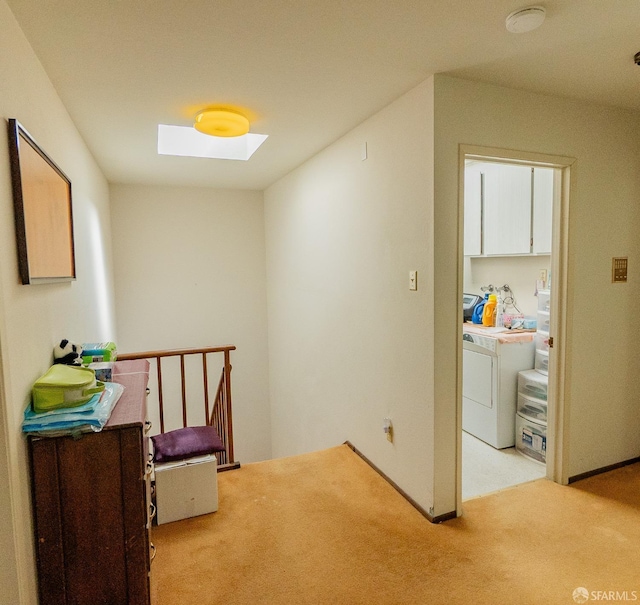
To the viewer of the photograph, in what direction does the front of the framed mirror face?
facing to the right of the viewer

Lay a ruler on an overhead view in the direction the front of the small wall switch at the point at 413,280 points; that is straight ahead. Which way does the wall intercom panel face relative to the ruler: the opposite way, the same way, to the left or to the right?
to the left

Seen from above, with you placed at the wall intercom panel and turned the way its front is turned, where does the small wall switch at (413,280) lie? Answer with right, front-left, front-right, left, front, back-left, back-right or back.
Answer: right

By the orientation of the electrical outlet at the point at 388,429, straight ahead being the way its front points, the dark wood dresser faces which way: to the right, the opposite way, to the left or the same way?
the opposite way

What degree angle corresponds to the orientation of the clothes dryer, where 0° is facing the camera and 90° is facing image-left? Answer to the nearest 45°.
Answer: approximately 45°

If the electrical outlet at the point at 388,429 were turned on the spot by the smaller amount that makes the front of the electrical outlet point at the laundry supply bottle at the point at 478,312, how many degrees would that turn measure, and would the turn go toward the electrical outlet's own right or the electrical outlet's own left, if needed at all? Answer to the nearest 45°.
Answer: approximately 180°

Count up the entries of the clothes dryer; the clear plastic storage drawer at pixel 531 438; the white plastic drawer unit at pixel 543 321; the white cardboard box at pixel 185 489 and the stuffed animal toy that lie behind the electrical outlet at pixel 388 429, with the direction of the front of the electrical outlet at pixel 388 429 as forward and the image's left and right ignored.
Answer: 3

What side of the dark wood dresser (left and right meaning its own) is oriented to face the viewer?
right

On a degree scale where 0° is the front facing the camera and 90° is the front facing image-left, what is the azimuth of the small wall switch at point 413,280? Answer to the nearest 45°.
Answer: approximately 45°
